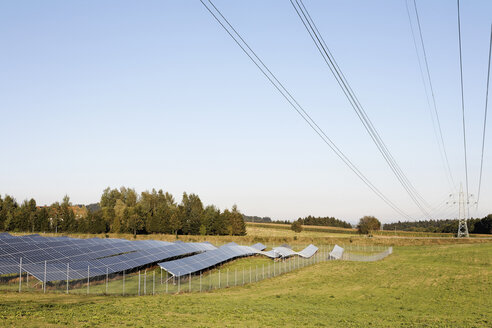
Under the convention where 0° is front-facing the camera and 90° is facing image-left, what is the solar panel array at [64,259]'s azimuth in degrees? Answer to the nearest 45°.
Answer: approximately 315°

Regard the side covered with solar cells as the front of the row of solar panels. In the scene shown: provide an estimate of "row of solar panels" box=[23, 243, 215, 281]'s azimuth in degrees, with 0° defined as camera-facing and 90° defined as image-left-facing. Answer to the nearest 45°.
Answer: approximately 315°
